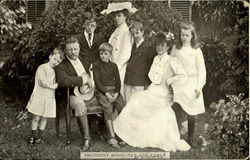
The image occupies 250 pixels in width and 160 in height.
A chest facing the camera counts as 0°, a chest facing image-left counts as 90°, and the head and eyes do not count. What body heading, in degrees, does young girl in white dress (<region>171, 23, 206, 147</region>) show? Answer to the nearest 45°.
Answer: approximately 45°

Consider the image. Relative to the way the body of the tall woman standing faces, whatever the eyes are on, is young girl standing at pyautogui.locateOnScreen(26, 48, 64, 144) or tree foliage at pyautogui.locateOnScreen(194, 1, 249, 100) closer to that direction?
the young girl standing

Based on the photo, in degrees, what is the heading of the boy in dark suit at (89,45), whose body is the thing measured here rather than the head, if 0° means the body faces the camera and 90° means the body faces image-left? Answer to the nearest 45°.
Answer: approximately 0°

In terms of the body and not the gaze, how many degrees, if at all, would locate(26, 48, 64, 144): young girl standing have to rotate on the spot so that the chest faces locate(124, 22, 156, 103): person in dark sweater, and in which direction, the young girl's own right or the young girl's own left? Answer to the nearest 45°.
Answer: approximately 45° to the young girl's own left

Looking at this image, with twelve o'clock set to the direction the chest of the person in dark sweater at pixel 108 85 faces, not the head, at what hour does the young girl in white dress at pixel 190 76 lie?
The young girl in white dress is roughly at 9 o'clock from the person in dark sweater.
